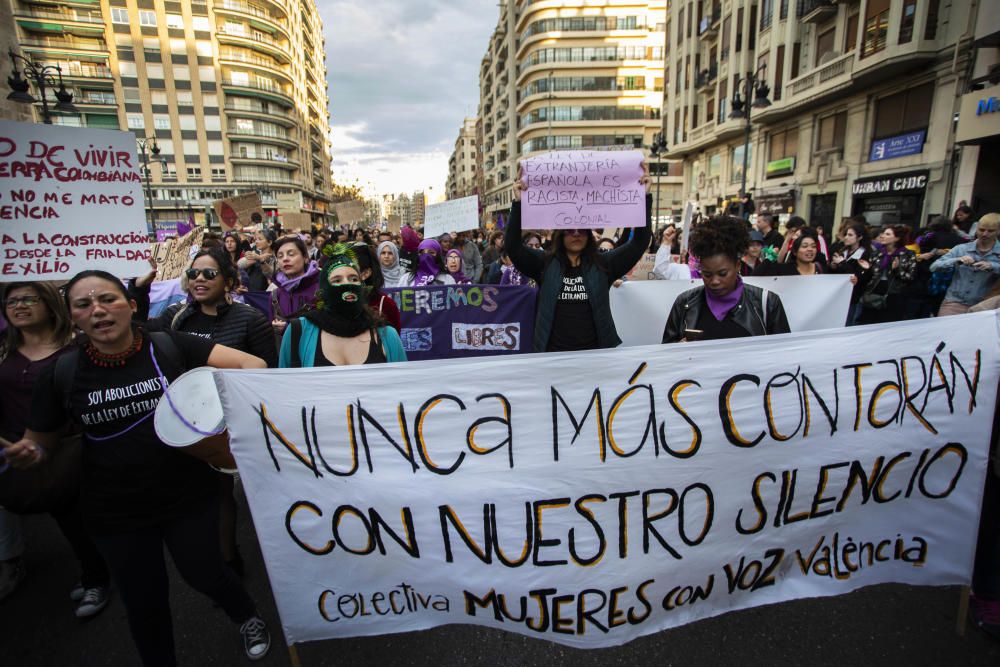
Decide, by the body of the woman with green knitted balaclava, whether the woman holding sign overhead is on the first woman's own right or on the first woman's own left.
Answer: on the first woman's own left

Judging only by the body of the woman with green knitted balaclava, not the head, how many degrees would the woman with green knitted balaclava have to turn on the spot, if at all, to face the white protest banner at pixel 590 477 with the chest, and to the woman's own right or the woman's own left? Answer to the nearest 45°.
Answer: approximately 45° to the woman's own left

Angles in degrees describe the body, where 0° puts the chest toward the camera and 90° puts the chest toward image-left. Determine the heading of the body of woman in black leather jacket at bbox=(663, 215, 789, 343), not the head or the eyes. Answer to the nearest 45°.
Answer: approximately 0°

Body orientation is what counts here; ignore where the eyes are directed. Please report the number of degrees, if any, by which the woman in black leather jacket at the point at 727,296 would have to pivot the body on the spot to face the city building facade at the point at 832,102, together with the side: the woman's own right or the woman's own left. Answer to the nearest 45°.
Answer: approximately 180°

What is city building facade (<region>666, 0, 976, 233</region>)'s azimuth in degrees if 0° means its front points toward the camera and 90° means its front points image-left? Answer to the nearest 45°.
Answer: approximately 45°

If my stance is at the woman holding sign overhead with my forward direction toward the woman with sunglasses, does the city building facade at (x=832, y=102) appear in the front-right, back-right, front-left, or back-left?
back-right

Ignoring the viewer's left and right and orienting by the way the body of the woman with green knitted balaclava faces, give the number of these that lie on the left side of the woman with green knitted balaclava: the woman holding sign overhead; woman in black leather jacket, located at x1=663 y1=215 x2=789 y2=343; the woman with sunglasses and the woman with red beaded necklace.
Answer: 2

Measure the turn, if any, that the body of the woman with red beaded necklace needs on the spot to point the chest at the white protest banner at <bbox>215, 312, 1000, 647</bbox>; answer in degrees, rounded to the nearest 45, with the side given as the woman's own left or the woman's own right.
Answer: approximately 45° to the woman's own left

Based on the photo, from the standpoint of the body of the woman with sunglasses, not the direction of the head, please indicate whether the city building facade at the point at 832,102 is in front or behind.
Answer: behind
